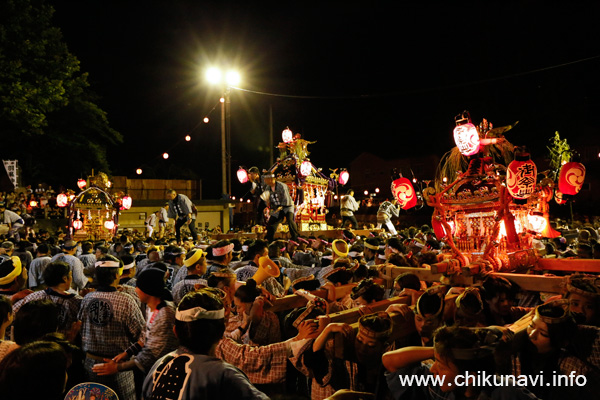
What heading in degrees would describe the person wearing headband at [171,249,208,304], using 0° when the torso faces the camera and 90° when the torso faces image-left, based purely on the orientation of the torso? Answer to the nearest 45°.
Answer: approximately 225°

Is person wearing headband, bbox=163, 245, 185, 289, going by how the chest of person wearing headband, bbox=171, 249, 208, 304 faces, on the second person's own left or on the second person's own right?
on the second person's own left

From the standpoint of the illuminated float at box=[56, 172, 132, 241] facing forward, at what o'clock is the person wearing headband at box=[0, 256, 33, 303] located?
The person wearing headband is roughly at 12 o'clock from the illuminated float.

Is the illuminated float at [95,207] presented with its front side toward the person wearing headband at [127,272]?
yes

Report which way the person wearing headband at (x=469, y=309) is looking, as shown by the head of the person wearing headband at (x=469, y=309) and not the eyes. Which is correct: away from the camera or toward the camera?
away from the camera

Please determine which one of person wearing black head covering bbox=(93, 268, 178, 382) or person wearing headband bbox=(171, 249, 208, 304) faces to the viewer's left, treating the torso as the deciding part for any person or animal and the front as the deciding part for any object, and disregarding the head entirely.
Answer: person wearing black head covering bbox=(93, 268, 178, 382)

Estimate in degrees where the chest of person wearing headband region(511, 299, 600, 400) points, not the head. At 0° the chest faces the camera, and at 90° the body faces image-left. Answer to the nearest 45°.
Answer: approximately 45°
